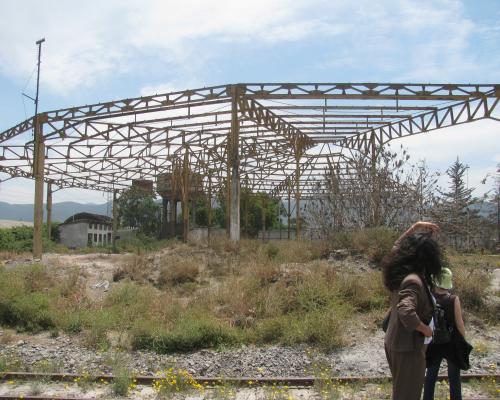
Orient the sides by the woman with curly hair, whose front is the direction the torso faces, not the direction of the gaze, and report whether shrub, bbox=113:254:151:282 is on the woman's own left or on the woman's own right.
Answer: on the woman's own left

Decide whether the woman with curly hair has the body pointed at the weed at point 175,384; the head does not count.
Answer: no

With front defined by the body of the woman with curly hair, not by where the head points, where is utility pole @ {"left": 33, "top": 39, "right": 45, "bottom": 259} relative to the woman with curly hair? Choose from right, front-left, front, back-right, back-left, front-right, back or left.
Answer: left

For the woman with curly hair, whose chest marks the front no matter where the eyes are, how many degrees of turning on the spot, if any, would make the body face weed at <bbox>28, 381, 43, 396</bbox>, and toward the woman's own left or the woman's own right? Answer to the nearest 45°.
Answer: approximately 135° to the woman's own left

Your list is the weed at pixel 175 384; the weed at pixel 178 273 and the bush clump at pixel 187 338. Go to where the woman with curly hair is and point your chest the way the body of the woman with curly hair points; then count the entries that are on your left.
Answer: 3

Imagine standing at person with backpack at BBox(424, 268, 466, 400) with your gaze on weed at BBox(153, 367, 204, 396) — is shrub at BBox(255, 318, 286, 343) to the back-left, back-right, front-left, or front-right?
front-right

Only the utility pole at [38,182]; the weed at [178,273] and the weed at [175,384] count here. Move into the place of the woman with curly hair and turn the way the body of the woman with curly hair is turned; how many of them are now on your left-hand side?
3

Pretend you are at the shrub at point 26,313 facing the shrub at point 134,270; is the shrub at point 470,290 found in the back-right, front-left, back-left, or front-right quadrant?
front-right

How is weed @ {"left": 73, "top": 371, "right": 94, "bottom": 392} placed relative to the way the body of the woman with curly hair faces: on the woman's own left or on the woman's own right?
on the woman's own left

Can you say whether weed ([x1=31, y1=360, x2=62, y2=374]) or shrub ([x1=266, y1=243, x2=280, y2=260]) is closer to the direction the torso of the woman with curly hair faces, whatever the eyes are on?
the shrub

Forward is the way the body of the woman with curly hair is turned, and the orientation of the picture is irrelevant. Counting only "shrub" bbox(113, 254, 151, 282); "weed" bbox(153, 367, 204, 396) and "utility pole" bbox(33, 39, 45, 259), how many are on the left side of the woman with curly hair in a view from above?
3

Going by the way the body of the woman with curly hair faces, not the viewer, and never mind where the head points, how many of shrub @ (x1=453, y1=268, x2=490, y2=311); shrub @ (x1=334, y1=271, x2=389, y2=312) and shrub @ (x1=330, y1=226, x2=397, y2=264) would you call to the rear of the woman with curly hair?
0

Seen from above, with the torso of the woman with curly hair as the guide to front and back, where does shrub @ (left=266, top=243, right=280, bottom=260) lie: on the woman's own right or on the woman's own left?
on the woman's own left

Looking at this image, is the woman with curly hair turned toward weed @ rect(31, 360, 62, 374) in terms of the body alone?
no

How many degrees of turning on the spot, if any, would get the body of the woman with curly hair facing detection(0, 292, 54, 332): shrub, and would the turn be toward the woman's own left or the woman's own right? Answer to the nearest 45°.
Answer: approximately 90° to the woman's own left

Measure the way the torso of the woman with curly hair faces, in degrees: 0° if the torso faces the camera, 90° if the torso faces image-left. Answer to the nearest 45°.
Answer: approximately 225°

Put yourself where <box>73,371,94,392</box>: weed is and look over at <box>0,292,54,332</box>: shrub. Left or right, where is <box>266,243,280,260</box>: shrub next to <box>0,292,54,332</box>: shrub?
right

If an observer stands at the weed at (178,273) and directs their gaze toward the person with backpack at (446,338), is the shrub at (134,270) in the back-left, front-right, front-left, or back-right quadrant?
back-right
